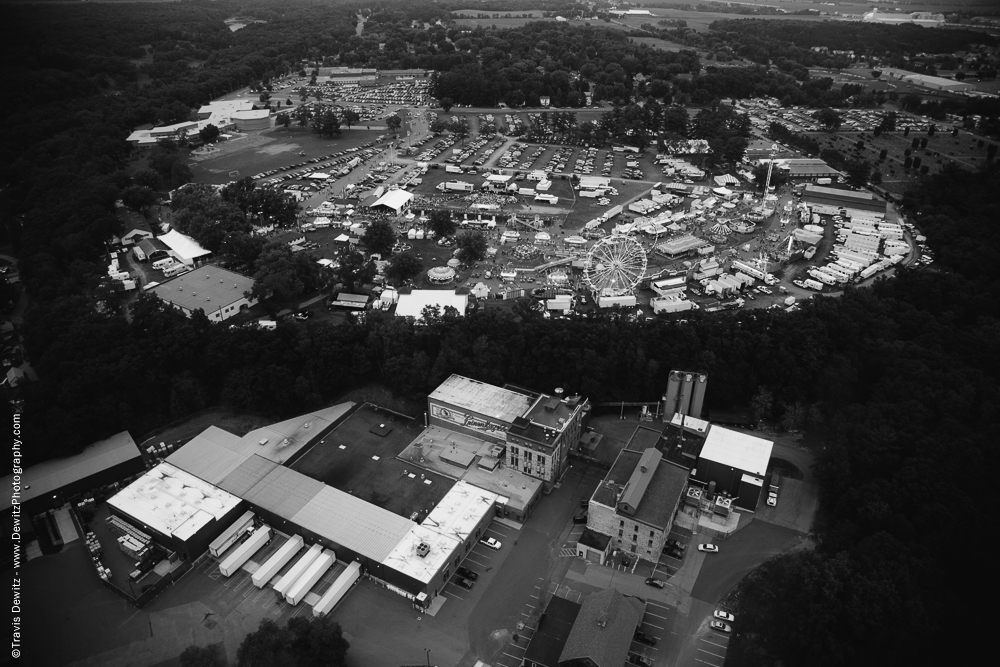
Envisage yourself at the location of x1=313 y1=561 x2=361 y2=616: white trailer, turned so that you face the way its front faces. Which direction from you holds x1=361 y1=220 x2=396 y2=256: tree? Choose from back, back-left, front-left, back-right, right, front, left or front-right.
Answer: back-right

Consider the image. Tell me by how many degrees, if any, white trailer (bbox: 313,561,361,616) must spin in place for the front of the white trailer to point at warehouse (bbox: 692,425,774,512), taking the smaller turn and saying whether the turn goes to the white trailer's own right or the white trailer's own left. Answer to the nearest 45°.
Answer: approximately 135° to the white trailer's own left

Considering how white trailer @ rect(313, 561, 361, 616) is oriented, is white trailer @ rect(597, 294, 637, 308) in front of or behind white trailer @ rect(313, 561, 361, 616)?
behind

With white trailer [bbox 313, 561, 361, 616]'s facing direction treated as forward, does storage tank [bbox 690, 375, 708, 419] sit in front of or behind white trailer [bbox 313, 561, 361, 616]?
behind

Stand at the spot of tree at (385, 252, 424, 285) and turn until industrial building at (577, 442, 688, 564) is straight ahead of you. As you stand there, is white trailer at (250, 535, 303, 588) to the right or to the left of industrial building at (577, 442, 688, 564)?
right

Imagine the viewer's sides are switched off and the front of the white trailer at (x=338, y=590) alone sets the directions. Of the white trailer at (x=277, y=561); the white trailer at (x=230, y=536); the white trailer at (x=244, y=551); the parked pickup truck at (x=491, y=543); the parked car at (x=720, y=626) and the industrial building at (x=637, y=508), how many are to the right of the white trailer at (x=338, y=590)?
3

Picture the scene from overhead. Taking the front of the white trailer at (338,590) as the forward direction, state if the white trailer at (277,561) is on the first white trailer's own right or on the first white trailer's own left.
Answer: on the first white trailer's own right

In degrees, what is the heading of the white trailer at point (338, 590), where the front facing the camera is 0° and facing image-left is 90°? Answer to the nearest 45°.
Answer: approximately 45°

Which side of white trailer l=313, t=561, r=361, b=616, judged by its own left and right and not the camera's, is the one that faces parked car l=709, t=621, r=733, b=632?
left

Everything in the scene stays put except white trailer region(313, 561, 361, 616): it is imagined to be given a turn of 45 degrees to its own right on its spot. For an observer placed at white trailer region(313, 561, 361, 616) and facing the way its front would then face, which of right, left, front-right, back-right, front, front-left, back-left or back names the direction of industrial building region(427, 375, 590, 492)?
back-right

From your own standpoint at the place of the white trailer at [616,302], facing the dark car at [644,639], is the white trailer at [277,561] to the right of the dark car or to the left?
right

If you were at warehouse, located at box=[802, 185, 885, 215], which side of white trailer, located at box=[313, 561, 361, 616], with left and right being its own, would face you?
back

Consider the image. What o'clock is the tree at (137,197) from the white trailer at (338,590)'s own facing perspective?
The tree is roughly at 4 o'clock from the white trailer.

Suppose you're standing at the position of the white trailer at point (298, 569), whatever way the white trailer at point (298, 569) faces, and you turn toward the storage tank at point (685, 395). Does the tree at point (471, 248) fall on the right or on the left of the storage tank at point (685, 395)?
left

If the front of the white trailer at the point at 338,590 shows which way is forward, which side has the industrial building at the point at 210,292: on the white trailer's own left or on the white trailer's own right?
on the white trailer's own right

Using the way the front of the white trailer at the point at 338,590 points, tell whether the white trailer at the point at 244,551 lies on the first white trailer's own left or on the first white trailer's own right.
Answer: on the first white trailer's own right

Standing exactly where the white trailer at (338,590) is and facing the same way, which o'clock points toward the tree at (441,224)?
The tree is roughly at 5 o'clock from the white trailer.

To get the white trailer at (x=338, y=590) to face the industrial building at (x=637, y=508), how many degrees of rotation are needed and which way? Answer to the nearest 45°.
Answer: approximately 135° to its left
